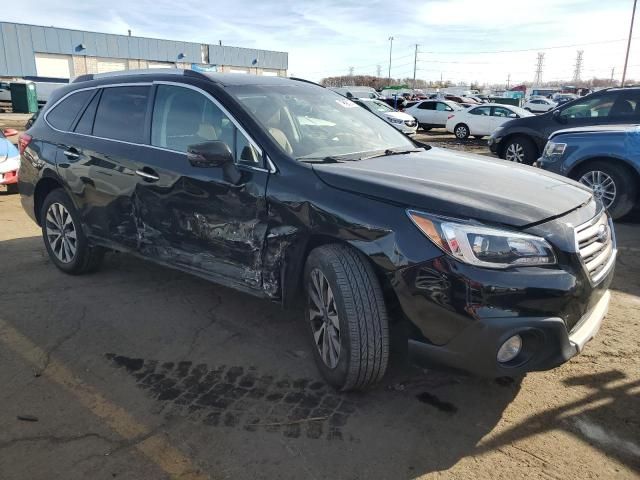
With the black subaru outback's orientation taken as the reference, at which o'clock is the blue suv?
The blue suv is roughly at 9 o'clock from the black subaru outback.

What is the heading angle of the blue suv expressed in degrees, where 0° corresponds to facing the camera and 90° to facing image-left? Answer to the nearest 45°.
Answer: approximately 90°

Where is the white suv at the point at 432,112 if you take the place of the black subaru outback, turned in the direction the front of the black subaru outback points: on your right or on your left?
on your left

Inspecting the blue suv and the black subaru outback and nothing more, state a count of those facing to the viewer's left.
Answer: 1

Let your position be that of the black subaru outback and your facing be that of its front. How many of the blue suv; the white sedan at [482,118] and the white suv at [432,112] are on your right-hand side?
0

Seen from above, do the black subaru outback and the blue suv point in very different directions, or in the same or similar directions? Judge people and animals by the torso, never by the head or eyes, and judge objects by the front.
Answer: very different directions

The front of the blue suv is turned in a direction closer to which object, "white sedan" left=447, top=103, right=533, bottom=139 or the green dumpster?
the green dumpster

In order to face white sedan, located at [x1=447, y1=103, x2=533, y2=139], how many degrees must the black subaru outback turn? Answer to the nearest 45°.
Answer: approximately 135° to its left

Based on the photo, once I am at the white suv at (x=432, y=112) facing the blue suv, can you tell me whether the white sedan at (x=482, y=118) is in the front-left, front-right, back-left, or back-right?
front-left

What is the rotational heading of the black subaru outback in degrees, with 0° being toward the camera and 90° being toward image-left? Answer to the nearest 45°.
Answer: approximately 315°

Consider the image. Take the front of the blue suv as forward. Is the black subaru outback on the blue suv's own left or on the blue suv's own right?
on the blue suv's own left

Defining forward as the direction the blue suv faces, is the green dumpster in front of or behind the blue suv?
in front

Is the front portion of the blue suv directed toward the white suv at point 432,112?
no

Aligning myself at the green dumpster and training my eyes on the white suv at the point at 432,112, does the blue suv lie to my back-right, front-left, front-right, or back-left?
front-right
